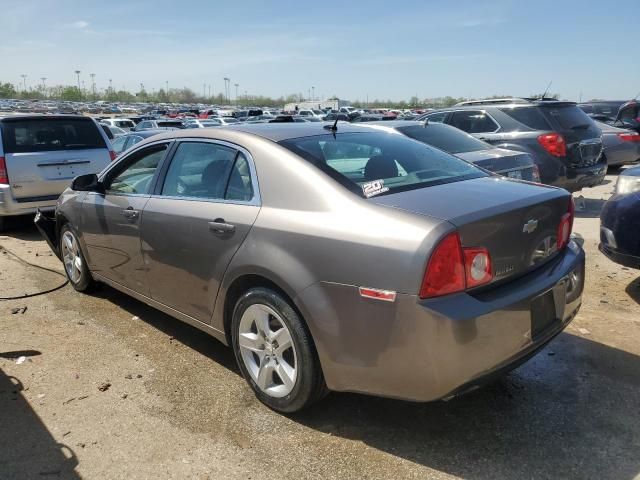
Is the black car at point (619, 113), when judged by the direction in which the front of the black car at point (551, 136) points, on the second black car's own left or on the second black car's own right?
on the second black car's own right

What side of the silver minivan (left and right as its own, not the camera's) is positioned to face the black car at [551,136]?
right

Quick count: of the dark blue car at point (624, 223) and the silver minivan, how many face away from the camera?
1

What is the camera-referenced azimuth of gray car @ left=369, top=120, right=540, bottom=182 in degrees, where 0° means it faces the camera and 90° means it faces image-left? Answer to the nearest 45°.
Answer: approximately 135°

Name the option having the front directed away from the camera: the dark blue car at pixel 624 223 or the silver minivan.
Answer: the silver minivan

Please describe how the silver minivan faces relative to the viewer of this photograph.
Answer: facing away from the viewer

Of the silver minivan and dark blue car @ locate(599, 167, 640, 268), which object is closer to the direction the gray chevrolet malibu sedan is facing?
the silver minivan

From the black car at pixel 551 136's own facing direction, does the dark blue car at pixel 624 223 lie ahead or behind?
behind

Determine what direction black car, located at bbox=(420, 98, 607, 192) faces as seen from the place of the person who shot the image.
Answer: facing away from the viewer and to the left of the viewer

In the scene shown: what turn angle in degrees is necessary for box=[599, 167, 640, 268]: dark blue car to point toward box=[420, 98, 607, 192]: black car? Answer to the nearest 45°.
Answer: approximately 135° to its right

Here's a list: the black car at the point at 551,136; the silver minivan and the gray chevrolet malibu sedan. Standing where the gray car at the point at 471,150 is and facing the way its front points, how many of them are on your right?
1

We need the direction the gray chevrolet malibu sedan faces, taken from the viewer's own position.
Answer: facing away from the viewer and to the left of the viewer

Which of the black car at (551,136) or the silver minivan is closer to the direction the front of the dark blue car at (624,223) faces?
the silver minivan

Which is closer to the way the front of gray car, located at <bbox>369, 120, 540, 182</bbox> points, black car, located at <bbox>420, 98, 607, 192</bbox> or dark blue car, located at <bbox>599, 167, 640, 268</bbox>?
the black car

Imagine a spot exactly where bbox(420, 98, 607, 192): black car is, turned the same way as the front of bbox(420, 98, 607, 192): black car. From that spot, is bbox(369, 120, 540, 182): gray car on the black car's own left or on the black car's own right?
on the black car's own left
